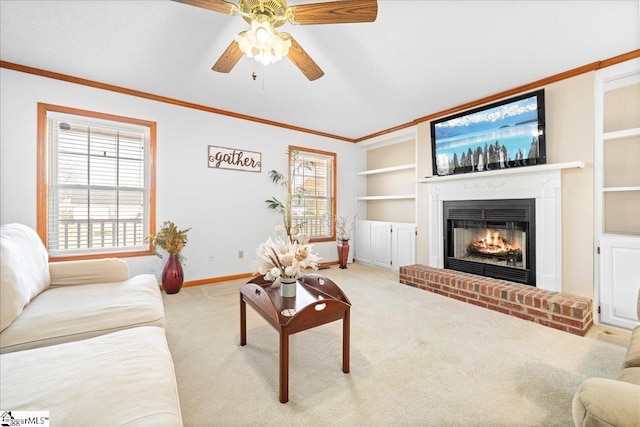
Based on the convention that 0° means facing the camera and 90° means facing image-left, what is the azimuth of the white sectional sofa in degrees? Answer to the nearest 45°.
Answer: approximately 270°

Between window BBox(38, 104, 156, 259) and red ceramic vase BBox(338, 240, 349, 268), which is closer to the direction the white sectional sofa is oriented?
the red ceramic vase

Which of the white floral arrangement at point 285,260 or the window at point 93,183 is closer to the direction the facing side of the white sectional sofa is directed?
the white floral arrangement

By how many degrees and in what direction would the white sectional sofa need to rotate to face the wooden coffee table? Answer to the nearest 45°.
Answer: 0° — it already faces it

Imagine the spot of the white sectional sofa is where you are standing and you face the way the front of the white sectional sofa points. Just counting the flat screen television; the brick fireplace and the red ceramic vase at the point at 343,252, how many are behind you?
0

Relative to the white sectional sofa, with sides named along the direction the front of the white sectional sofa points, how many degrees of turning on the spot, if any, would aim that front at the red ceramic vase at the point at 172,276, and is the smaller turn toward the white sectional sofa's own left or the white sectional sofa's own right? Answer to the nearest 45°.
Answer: approximately 45° to the white sectional sofa's own left

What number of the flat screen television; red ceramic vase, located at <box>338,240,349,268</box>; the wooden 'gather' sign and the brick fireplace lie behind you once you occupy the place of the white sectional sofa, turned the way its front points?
0

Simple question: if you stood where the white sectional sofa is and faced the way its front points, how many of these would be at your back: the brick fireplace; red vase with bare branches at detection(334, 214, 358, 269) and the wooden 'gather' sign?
0

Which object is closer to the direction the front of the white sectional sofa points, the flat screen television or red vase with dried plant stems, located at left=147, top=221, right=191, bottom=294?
the flat screen television

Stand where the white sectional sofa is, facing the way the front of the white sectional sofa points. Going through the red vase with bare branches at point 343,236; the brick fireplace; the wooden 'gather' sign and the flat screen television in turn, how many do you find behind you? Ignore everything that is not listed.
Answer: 0

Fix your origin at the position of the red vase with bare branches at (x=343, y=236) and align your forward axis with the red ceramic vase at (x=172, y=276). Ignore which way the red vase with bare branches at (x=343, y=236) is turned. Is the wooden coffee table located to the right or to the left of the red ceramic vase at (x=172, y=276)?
left

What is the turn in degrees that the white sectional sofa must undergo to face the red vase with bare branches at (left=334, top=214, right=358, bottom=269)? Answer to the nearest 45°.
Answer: approximately 45° to its left

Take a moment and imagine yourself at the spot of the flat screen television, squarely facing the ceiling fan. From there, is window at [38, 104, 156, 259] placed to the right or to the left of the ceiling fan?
right

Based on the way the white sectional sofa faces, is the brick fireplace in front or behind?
in front

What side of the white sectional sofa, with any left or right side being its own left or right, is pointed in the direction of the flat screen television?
front

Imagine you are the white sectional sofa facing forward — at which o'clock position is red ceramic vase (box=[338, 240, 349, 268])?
The red ceramic vase is roughly at 11 o'clock from the white sectional sofa.

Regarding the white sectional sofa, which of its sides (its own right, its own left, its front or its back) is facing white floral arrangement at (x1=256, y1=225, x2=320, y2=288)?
front

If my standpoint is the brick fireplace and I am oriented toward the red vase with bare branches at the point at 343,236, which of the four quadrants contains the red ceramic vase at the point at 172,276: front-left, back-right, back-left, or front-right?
front-left

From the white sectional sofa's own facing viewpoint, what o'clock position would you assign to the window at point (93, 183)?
The window is roughly at 9 o'clock from the white sectional sofa.
